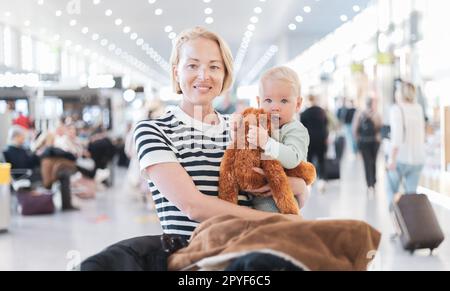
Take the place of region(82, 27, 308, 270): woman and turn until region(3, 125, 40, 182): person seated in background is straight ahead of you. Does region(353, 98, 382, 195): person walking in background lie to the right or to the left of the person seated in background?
right

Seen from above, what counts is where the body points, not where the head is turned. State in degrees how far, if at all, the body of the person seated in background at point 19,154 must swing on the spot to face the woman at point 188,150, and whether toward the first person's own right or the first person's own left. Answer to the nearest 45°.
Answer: approximately 90° to the first person's own right

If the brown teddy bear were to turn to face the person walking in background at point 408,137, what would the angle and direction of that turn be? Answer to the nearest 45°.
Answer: approximately 90° to its left

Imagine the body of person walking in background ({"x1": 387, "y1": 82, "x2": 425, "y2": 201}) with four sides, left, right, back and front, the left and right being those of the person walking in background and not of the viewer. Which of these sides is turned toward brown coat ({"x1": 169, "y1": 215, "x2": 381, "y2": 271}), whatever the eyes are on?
back

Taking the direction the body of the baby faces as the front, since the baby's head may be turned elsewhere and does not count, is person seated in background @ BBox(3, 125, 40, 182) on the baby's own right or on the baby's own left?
on the baby's own right

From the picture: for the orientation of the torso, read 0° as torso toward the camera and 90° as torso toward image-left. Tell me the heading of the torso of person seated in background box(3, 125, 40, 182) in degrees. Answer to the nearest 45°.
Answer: approximately 270°

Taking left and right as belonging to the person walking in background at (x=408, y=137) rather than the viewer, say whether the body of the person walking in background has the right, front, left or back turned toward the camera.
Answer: back
